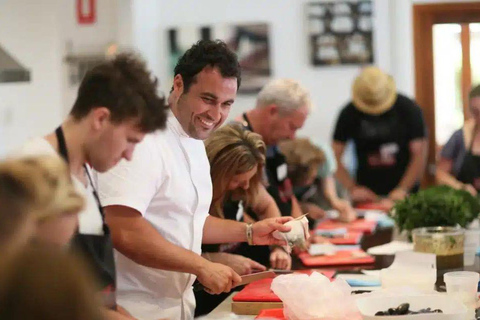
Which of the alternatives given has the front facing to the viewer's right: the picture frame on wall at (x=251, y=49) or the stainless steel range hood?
the stainless steel range hood

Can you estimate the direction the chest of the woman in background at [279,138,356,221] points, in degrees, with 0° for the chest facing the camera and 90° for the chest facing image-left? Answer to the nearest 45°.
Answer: approximately 315°

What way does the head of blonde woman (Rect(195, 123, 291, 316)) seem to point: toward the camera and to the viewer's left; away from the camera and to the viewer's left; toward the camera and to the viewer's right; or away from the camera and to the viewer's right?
toward the camera and to the viewer's right

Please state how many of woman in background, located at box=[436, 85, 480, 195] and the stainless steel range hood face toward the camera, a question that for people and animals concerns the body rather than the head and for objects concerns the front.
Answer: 1

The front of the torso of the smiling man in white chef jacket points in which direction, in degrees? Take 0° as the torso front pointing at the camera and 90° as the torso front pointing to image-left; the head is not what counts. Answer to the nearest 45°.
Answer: approximately 315°

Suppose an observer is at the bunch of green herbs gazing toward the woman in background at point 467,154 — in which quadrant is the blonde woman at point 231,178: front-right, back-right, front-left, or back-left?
back-left

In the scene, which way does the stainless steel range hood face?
to the viewer's right

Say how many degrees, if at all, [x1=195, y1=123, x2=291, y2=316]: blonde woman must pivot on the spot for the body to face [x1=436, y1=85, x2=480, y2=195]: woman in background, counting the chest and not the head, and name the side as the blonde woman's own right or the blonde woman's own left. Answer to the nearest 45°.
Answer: approximately 90° to the blonde woman's own left

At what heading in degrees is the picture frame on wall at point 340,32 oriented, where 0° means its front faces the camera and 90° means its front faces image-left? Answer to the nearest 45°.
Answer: approximately 0°

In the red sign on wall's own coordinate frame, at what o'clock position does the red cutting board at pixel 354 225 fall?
The red cutting board is roughly at 11 o'clock from the red sign on wall.

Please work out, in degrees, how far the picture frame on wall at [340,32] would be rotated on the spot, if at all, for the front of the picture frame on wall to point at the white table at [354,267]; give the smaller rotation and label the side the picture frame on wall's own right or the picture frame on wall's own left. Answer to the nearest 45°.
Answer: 0° — it already faces it

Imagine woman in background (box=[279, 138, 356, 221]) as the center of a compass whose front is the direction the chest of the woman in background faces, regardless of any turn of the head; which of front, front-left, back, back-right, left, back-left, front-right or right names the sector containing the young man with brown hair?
front-right
